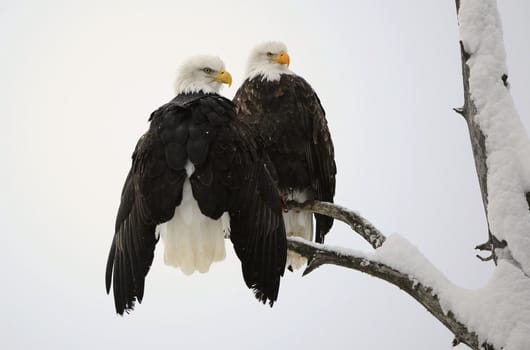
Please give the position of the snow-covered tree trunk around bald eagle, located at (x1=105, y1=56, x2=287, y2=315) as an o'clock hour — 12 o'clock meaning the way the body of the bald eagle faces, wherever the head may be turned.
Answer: The snow-covered tree trunk is roughly at 4 o'clock from the bald eagle.

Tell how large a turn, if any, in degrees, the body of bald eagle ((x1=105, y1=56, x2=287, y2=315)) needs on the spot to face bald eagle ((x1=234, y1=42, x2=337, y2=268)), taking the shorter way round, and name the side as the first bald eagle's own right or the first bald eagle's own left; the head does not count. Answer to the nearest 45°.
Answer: approximately 45° to the first bald eagle's own right

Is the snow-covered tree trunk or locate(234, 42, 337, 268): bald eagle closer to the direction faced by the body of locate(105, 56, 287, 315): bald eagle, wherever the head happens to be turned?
the bald eagle

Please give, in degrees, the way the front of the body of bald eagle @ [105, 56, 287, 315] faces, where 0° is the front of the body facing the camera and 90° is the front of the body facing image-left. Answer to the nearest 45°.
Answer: approximately 180°

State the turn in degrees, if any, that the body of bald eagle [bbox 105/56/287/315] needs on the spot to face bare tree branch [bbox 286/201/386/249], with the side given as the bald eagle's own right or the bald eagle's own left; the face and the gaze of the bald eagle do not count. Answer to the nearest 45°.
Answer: approximately 90° to the bald eagle's own right
